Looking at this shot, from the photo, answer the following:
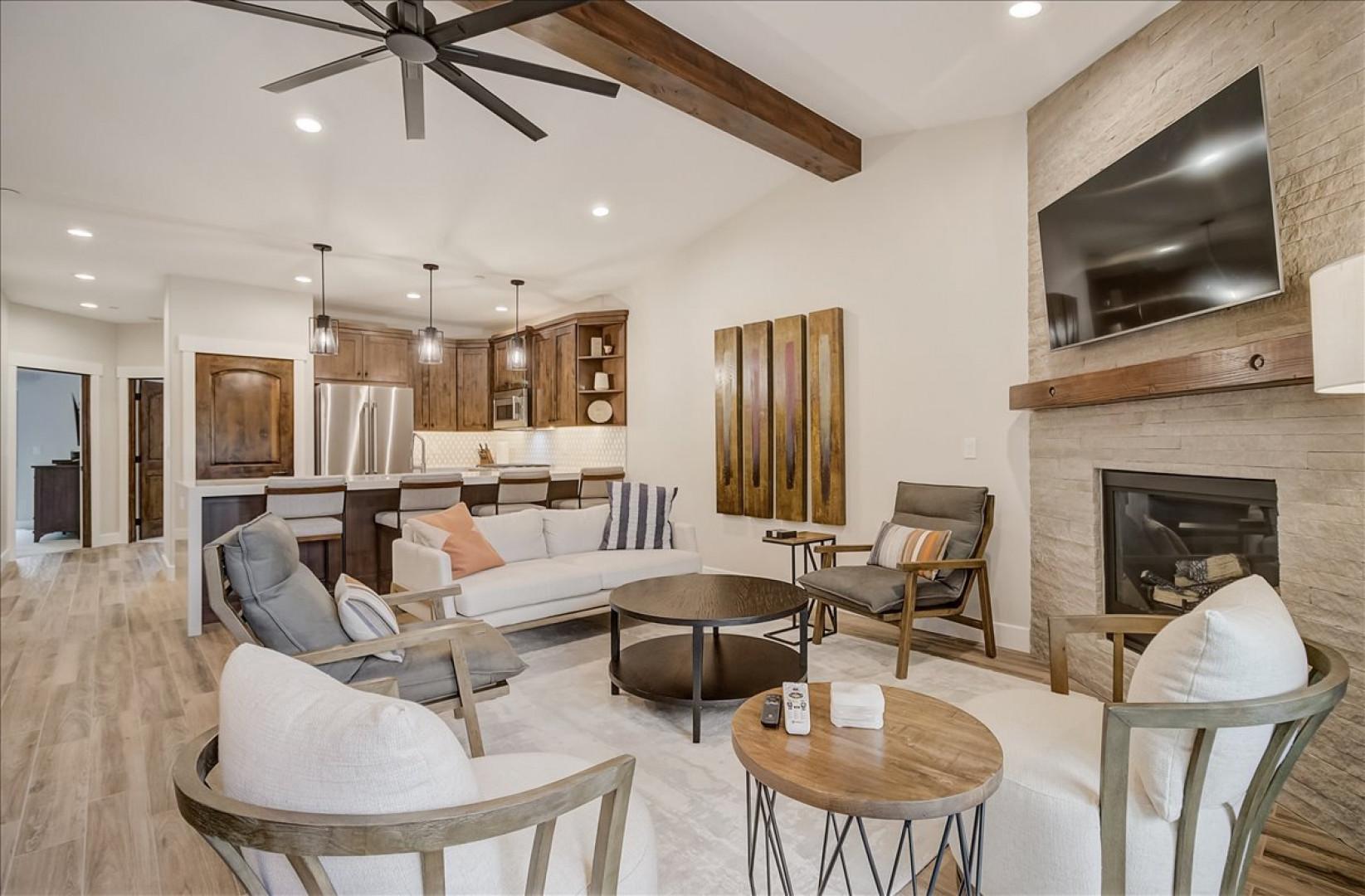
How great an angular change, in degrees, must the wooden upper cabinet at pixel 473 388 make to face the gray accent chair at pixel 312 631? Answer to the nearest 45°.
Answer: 0° — it already faces it

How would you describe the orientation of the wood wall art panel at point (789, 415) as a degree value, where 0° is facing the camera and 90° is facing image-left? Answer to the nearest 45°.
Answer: approximately 45°

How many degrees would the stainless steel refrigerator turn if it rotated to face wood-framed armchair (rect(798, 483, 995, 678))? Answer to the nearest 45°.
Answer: approximately 45° to its left

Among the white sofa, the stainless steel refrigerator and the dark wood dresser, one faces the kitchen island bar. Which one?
the stainless steel refrigerator

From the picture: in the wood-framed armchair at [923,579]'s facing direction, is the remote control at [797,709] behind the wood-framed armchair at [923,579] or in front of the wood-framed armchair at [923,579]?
in front

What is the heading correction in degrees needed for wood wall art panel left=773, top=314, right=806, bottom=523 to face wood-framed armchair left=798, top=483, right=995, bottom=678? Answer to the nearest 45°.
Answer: approximately 90° to its left

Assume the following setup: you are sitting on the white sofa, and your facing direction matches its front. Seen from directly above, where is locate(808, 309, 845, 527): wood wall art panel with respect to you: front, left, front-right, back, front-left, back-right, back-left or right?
front-left

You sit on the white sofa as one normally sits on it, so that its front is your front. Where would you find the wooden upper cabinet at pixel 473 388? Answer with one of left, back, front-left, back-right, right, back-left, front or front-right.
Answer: back-left

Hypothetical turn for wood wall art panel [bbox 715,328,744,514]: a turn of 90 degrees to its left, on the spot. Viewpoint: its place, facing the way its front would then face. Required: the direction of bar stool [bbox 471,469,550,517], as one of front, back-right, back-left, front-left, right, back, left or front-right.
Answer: back-right

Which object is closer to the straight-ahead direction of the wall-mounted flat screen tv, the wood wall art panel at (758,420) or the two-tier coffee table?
the two-tier coffee table
